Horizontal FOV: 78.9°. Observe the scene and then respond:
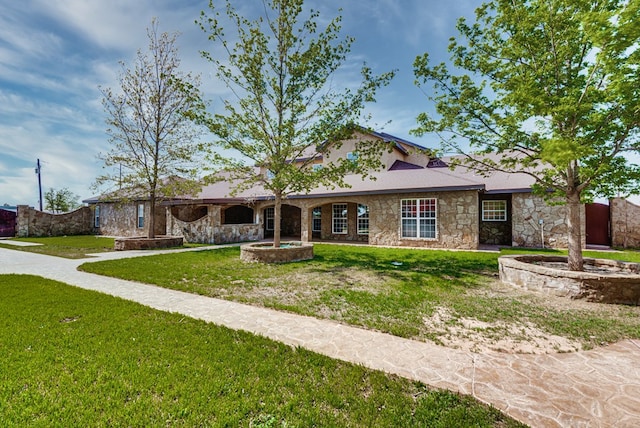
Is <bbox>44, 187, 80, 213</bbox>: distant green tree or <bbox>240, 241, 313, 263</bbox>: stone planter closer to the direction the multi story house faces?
the stone planter

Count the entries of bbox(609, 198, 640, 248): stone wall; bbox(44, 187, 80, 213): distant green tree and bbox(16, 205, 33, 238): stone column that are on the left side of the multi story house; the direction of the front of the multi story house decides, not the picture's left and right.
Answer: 1

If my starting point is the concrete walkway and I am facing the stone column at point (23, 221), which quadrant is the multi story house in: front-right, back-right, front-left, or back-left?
front-right

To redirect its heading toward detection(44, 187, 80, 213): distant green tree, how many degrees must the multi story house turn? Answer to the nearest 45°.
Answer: approximately 135° to its right

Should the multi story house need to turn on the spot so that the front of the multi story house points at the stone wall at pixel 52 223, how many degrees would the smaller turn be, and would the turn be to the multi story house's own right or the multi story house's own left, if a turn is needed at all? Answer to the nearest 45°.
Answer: approximately 90° to the multi story house's own right

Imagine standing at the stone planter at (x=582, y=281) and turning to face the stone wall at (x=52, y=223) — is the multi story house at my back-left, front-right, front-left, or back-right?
front-right

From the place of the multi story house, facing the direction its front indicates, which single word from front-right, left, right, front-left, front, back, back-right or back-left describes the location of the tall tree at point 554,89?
front

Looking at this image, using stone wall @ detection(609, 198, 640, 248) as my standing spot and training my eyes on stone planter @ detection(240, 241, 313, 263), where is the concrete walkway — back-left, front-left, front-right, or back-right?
front-left

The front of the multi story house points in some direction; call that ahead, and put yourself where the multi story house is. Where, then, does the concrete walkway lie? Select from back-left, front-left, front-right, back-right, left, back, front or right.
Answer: front

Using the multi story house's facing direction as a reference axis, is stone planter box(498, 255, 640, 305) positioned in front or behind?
in front

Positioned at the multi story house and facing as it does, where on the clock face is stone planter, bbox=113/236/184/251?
The stone planter is roughly at 3 o'clock from the multi story house.

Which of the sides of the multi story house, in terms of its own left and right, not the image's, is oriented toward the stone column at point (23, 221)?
right

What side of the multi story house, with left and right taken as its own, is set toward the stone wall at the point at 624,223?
left

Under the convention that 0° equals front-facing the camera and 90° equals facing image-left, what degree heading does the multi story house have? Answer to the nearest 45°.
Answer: approximately 0°
